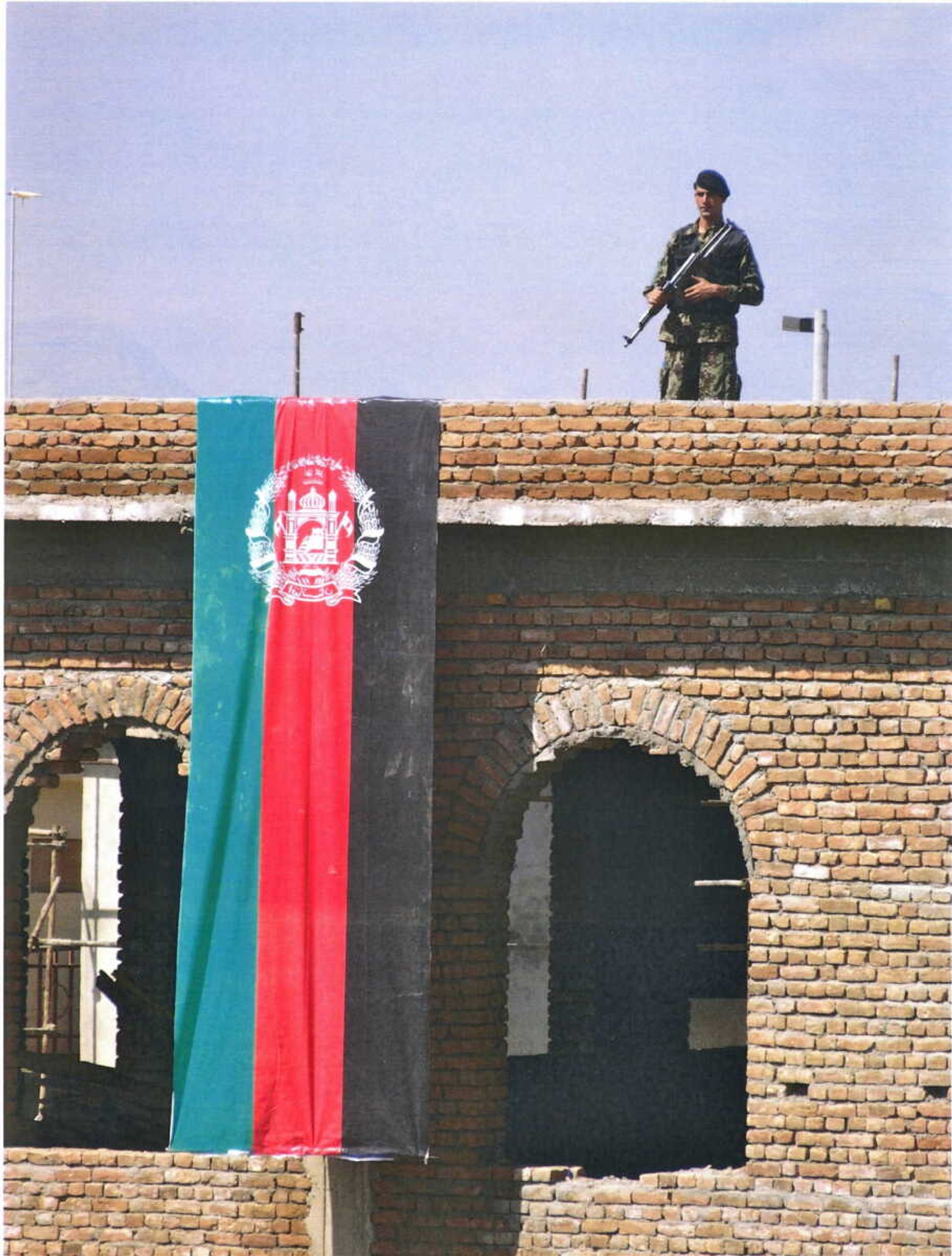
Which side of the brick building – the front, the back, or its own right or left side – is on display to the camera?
front

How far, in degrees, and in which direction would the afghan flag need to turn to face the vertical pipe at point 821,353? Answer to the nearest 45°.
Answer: approximately 135° to its left

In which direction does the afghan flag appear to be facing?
toward the camera
